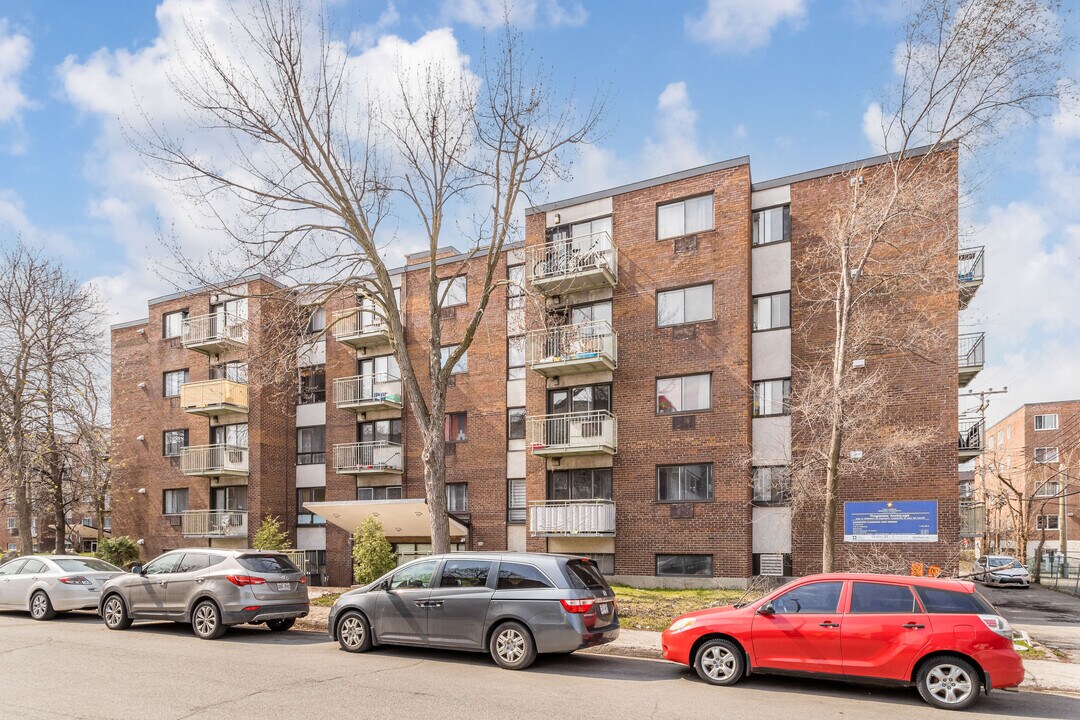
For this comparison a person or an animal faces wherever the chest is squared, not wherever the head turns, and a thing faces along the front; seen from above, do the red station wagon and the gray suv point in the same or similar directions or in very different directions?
same or similar directions

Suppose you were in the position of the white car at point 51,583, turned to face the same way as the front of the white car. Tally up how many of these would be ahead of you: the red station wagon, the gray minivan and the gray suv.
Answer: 0

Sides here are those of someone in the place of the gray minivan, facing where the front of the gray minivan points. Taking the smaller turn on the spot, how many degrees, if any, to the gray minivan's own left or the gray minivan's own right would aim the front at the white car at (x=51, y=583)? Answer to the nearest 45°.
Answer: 0° — it already faces it

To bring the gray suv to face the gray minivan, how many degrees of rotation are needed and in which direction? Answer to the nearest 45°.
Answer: approximately 180°

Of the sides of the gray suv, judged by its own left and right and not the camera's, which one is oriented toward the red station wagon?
back

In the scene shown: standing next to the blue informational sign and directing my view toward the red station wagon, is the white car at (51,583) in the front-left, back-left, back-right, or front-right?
front-right

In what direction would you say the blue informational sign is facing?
toward the camera

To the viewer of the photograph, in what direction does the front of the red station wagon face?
facing to the left of the viewer

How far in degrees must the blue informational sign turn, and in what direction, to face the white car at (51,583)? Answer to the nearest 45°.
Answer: approximately 45° to its right

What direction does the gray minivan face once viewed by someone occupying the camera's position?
facing away from the viewer and to the left of the viewer

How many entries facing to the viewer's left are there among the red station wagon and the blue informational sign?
1

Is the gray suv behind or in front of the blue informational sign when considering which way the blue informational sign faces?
in front

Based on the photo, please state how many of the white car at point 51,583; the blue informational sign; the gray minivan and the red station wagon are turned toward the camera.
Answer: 1

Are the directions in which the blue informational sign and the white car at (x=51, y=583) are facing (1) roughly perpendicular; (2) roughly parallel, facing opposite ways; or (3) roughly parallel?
roughly perpendicular
